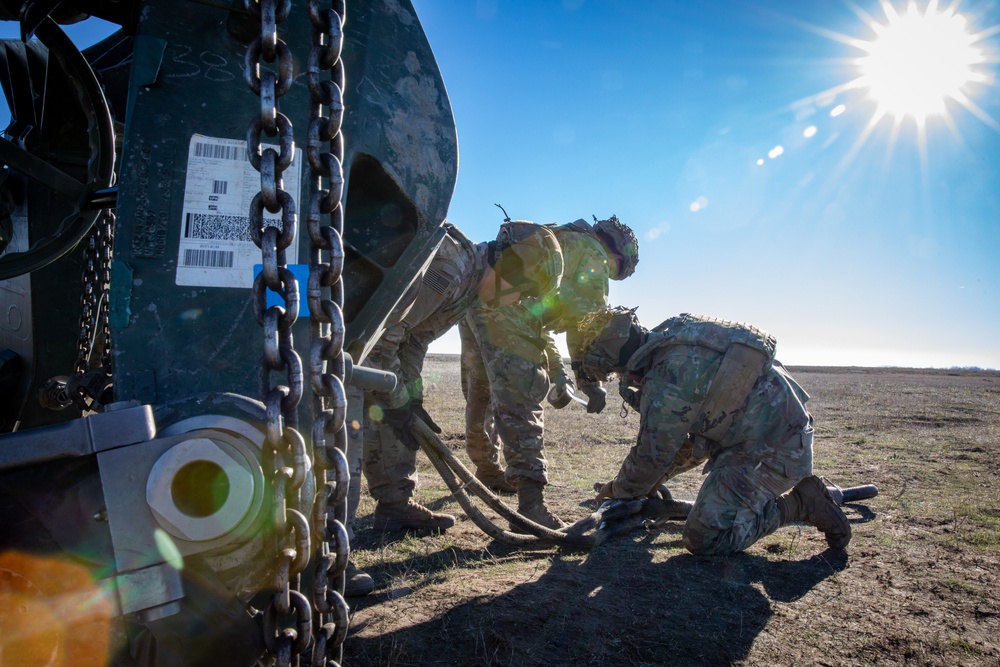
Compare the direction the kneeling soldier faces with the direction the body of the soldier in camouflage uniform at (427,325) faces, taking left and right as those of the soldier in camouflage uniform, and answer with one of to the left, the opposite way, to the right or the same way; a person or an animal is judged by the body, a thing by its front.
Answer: the opposite way

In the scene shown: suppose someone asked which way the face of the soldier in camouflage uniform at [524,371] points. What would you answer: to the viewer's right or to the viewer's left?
to the viewer's right

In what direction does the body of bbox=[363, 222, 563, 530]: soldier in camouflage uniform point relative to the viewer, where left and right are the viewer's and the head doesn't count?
facing to the right of the viewer

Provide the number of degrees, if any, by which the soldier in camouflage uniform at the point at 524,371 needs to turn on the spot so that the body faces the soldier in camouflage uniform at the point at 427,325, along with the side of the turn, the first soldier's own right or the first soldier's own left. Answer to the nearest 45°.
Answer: approximately 135° to the first soldier's own right

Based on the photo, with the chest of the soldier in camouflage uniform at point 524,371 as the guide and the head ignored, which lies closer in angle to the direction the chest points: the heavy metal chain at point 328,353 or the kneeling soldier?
the kneeling soldier

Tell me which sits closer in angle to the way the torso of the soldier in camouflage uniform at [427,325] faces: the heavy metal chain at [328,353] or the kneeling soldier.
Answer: the kneeling soldier

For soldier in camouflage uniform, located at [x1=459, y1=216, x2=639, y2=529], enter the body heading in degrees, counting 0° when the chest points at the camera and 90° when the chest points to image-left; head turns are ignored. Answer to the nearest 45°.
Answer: approximately 270°

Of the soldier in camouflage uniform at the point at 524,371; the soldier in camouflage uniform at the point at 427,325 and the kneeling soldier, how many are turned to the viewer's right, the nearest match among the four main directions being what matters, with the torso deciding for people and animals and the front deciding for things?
2

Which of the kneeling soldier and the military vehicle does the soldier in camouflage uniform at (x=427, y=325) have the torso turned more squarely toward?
the kneeling soldier

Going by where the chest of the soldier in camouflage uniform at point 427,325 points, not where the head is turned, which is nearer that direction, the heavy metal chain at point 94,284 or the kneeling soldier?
the kneeling soldier

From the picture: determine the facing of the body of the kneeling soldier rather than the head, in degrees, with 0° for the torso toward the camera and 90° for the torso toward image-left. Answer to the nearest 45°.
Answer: approximately 90°
